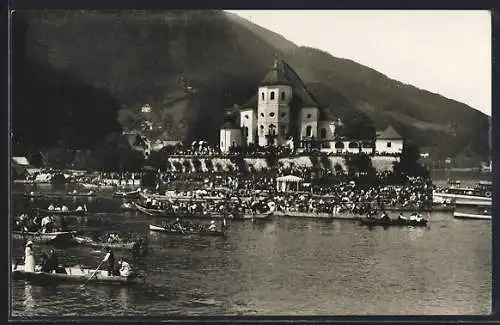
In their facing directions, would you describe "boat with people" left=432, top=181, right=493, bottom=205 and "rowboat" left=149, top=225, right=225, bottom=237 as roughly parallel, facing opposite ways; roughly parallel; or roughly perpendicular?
roughly parallel

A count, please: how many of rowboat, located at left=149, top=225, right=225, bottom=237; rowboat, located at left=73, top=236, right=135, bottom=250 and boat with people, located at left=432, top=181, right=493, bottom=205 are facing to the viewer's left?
3

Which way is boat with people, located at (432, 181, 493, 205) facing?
to the viewer's left

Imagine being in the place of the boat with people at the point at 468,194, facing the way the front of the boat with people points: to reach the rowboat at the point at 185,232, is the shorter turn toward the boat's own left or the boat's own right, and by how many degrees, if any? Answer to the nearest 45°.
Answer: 0° — it already faces it

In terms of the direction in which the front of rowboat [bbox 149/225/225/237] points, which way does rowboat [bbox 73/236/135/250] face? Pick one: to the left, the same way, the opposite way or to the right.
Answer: the same way

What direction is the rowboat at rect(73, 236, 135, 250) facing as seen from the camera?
to the viewer's left

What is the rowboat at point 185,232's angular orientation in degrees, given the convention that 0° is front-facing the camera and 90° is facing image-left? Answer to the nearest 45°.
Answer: approximately 90°
